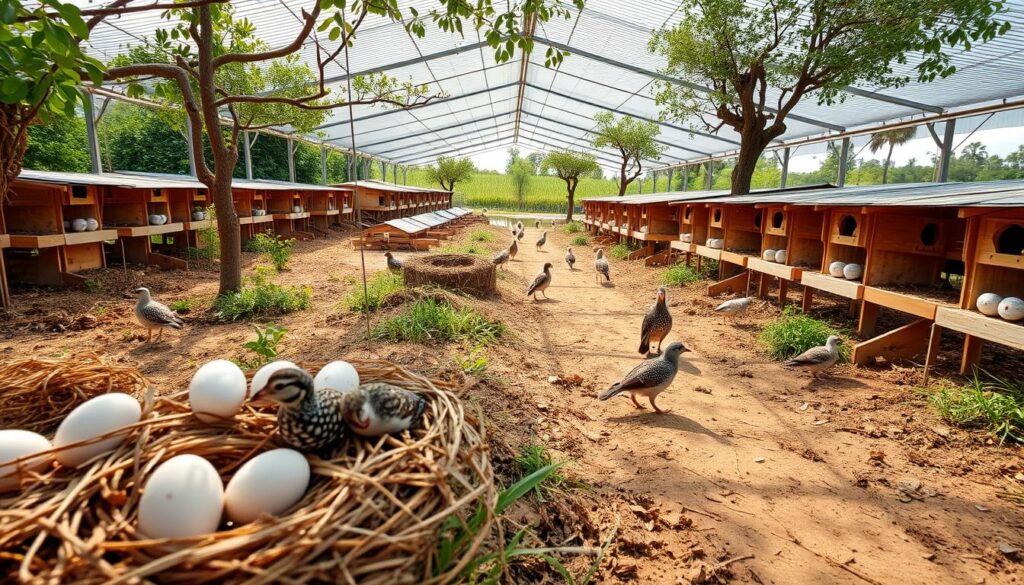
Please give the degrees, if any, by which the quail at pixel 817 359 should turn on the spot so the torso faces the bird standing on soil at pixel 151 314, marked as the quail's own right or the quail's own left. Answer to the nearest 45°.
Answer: approximately 135° to the quail's own right

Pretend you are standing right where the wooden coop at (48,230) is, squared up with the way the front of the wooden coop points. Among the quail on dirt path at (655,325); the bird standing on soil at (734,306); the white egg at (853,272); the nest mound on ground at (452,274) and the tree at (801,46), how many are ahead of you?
5

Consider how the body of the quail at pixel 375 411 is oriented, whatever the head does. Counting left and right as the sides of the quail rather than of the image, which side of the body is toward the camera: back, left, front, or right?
left

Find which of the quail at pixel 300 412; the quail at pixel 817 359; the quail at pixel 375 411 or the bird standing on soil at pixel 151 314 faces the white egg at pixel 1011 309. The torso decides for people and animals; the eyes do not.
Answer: the quail at pixel 817 359

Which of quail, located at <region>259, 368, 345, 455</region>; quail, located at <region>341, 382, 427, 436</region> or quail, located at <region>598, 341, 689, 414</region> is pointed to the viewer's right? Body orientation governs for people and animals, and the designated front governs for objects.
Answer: quail, located at <region>598, 341, 689, 414</region>

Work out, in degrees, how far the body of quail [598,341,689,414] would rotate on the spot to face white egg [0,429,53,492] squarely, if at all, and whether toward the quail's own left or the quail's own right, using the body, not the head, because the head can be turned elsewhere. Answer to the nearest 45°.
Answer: approximately 135° to the quail's own right

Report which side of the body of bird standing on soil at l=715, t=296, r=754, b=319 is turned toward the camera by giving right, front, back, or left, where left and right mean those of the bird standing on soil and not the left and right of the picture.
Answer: right

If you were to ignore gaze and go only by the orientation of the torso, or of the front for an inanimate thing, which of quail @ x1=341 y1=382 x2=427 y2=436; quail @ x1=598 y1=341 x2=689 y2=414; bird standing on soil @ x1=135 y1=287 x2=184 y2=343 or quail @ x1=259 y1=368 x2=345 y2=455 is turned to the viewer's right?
quail @ x1=598 y1=341 x2=689 y2=414

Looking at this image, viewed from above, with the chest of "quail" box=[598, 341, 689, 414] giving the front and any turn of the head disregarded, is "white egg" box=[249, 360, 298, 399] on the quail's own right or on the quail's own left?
on the quail's own right

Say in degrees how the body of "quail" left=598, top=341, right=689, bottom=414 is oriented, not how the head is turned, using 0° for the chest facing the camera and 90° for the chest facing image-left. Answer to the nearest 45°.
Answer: approximately 270°

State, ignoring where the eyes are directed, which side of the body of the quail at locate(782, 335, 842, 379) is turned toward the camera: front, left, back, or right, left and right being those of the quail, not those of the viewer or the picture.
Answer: right

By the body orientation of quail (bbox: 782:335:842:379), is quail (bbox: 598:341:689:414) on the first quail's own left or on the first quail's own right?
on the first quail's own right
